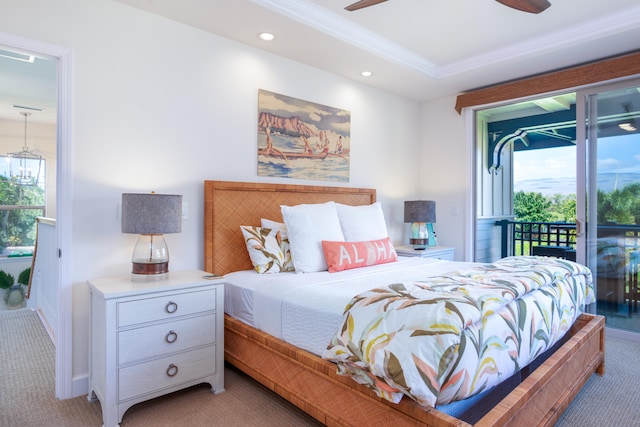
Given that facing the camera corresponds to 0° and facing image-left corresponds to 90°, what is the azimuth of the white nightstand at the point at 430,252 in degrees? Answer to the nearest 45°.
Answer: approximately 315°

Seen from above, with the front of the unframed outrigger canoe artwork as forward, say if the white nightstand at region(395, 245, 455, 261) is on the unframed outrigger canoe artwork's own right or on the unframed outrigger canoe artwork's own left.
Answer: on the unframed outrigger canoe artwork's own left

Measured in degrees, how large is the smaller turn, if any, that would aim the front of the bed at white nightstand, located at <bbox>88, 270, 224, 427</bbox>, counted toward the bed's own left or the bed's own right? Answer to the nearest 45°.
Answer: approximately 135° to the bed's own right

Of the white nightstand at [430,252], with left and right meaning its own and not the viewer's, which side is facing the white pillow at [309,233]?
right

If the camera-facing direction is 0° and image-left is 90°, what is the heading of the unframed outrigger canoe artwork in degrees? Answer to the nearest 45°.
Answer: approximately 315°

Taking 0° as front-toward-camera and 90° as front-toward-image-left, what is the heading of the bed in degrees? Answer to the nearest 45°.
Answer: approximately 315°
